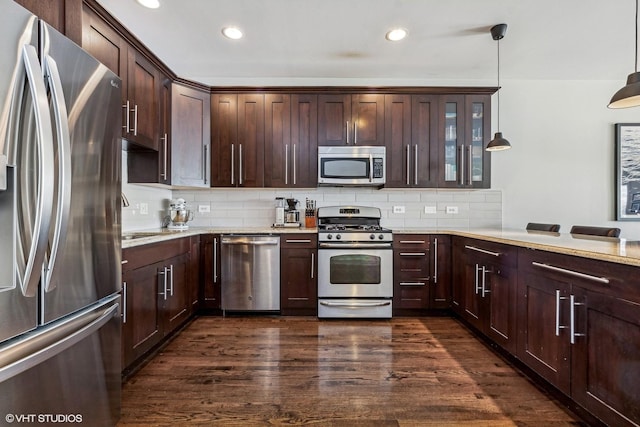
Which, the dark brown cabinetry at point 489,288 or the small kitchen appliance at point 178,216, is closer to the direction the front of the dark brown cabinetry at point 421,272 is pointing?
the dark brown cabinetry

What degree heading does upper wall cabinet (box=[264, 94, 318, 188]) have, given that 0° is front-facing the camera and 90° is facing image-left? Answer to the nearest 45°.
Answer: approximately 0°

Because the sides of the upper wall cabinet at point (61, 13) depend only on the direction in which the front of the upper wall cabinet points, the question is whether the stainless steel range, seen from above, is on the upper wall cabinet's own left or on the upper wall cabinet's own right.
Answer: on the upper wall cabinet's own left

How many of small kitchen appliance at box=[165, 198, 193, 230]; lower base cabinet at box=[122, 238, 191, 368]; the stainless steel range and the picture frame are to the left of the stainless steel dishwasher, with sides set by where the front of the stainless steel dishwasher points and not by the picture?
2

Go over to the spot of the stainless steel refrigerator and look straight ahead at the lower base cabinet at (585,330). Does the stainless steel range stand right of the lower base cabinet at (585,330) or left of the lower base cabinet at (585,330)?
left

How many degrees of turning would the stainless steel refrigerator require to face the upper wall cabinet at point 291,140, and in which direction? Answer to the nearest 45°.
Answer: approximately 90° to its left

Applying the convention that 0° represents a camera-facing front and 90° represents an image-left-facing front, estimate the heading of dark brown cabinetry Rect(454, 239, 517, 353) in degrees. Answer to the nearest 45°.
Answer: approximately 45°

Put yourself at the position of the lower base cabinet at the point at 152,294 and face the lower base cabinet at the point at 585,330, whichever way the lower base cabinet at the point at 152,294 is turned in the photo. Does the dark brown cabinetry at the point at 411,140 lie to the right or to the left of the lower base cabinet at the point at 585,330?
left

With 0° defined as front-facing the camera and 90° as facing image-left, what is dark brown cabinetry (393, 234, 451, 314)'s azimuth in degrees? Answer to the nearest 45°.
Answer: approximately 0°
